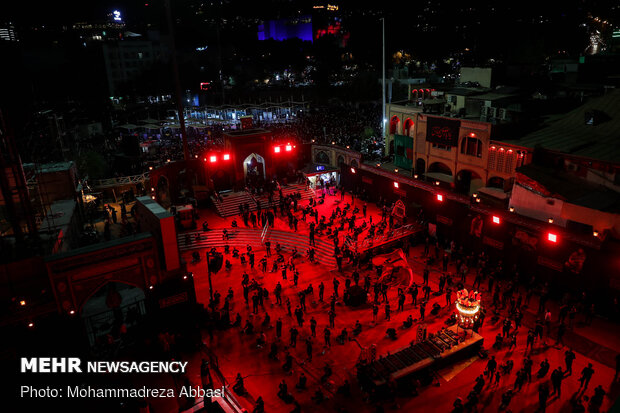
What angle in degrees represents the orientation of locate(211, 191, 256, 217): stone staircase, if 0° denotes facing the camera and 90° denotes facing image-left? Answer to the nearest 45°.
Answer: approximately 315°

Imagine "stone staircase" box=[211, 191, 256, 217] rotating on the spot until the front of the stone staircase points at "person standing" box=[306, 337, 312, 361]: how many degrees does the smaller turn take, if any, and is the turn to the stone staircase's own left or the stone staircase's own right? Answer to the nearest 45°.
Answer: approximately 45° to the stone staircase's own right

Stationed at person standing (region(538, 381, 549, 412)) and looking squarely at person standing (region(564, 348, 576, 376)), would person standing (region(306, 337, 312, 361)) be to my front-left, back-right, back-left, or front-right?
back-left

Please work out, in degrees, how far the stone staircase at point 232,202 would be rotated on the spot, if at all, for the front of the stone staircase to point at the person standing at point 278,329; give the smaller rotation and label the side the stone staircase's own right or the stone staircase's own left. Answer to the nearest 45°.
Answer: approximately 45° to the stone staircase's own right

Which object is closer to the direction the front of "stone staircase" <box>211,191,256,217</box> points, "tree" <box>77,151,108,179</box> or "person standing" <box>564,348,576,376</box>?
the person standing

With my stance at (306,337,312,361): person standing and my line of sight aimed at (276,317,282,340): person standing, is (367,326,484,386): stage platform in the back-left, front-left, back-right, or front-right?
back-right

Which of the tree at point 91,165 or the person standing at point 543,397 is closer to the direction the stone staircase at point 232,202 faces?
the person standing
